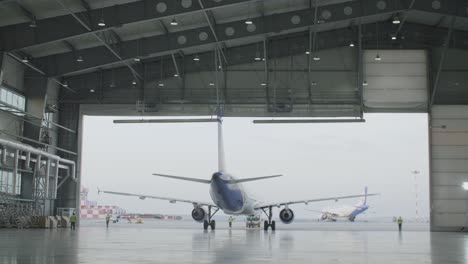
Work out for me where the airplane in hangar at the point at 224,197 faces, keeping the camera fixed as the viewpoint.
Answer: facing away from the viewer
